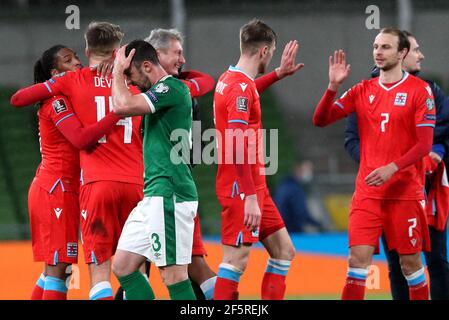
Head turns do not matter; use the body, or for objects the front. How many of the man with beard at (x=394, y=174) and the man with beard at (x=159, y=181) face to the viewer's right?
0

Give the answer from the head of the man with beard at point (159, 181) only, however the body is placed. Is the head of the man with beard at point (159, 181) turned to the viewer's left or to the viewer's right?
to the viewer's left

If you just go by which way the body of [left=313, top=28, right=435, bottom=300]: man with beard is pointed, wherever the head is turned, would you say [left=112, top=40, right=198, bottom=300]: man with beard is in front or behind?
in front

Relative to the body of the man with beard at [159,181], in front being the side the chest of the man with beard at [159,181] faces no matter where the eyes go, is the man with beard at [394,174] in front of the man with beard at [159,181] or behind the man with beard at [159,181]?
behind

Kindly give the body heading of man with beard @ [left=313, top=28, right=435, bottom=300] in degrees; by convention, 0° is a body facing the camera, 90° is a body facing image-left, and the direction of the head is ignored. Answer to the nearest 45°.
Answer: approximately 45°
